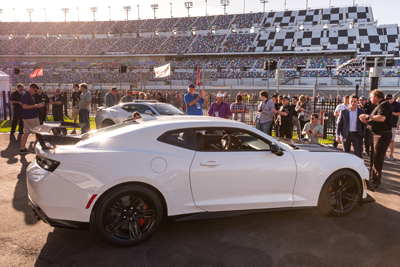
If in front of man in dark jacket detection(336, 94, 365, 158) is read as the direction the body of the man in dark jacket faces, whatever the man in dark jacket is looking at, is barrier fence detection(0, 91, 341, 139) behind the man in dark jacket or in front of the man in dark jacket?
behind

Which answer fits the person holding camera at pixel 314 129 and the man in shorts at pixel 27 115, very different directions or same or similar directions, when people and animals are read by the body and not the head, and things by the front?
very different directions

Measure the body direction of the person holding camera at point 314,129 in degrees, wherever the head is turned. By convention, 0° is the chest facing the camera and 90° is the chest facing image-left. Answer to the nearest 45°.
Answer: approximately 45°

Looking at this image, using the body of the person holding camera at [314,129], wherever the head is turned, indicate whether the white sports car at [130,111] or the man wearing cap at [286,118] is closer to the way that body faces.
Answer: the white sports car

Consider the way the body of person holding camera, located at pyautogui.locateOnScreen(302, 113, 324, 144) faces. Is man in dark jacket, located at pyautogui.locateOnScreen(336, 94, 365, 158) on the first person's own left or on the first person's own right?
on the first person's own left

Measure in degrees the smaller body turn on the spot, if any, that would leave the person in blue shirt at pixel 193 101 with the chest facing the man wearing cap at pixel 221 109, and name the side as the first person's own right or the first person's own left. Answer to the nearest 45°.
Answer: approximately 90° to the first person's own left

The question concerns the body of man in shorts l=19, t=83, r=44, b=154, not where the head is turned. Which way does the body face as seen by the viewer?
to the viewer's right

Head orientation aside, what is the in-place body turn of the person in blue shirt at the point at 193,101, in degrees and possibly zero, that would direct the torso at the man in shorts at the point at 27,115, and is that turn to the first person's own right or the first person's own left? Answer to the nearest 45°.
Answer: approximately 135° to the first person's own right

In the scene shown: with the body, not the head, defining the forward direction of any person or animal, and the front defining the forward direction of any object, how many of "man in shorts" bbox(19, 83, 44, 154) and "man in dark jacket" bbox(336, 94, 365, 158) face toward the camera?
1
